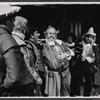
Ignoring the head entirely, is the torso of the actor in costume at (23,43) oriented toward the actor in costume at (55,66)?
yes

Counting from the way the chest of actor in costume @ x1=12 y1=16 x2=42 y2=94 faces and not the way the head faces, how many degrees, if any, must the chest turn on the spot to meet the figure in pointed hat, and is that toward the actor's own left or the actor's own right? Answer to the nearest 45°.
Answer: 0° — they already face them

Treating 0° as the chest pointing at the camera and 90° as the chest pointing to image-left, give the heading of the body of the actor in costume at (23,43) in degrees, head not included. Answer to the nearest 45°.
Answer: approximately 270°

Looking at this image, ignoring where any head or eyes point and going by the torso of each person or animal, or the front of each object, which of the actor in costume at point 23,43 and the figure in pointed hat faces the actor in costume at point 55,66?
the actor in costume at point 23,43
